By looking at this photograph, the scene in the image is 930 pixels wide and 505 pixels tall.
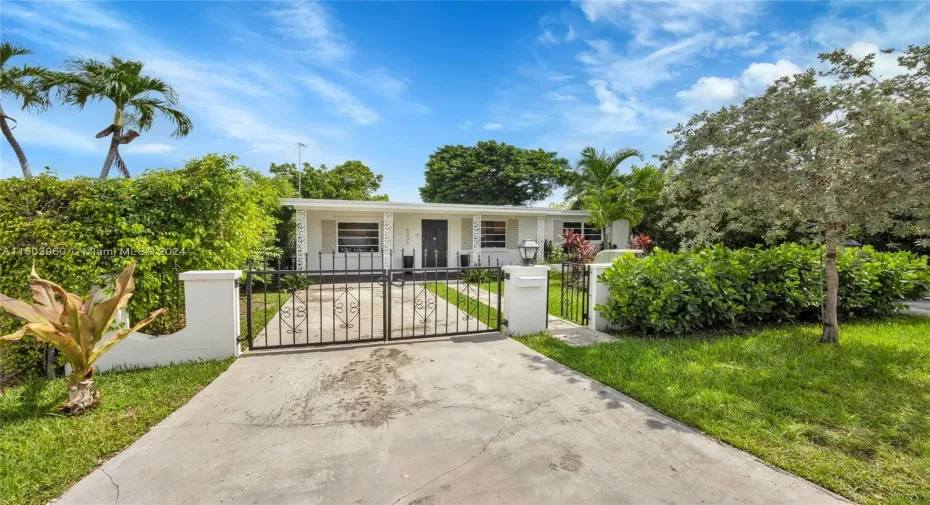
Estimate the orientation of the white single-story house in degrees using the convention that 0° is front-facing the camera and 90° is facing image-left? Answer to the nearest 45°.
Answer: approximately 0°

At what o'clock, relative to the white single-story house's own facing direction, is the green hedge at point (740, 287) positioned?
The green hedge is roughly at 11 o'clock from the white single-story house.

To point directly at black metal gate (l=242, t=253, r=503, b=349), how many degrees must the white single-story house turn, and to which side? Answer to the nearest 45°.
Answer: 0° — it already faces it

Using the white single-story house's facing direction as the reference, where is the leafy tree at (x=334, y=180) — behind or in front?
behind

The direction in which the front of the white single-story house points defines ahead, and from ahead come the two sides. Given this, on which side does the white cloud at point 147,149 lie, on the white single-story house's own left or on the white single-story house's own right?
on the white single-story house's own right

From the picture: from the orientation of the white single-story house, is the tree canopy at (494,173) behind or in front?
behind

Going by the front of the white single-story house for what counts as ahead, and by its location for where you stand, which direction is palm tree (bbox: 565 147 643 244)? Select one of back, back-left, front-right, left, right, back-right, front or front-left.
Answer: left

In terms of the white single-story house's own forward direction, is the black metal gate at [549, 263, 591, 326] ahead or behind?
ahead

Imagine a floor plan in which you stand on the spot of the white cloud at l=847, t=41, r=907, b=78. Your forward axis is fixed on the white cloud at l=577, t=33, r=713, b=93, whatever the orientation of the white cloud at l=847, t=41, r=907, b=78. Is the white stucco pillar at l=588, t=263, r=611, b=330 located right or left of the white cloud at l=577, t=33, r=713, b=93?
left

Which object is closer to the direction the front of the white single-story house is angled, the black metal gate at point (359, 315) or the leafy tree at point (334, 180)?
the black metal gate
